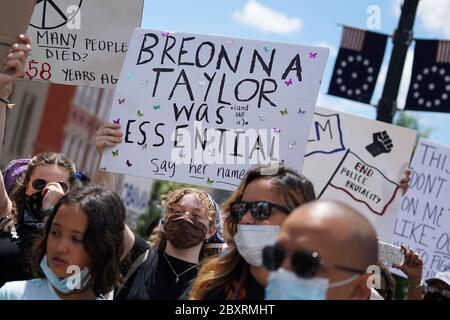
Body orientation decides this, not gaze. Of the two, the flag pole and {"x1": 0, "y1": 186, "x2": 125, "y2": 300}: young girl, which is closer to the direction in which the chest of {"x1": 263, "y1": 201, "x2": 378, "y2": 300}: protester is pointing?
the young girl

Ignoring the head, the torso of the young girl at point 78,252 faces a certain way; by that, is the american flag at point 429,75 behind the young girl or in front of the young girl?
behind

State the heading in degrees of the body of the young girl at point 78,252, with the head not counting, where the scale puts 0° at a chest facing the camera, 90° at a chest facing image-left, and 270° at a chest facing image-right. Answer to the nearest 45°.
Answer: approximately 45°

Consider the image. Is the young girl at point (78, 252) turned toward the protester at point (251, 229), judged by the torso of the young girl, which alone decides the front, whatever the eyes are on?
no

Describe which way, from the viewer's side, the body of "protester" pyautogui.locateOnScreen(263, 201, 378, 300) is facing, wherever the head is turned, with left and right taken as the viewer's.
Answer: facing the viewer and to the left of the viewer

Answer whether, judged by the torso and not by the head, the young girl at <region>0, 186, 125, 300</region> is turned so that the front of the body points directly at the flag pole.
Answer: no

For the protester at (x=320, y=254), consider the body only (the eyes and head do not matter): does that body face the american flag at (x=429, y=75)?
no

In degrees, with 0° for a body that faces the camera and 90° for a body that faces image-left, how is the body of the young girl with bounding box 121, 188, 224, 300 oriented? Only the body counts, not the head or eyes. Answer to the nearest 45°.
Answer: approximately 0°

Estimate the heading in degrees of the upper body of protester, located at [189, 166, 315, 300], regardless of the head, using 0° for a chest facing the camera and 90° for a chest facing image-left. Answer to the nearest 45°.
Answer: approximately 45°

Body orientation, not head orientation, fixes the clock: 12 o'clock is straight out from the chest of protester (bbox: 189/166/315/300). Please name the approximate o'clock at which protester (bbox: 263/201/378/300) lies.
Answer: protester (bbox: 263/201/378/300) is roughly at 10 o'clock from protester (bbox: 189/166/315/300).

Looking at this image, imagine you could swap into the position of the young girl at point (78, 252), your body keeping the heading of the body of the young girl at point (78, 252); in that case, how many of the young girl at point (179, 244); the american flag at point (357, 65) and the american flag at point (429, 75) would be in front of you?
0

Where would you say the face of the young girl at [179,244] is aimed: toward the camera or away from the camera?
toward the camera

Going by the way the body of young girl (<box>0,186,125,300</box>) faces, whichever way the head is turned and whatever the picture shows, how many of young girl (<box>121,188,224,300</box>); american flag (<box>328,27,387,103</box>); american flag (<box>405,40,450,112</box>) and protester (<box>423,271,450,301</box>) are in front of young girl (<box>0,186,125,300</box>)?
0

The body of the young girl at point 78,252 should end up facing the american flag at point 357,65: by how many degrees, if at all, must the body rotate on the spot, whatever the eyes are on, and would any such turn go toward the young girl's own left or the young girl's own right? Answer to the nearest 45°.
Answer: approximately 180°
